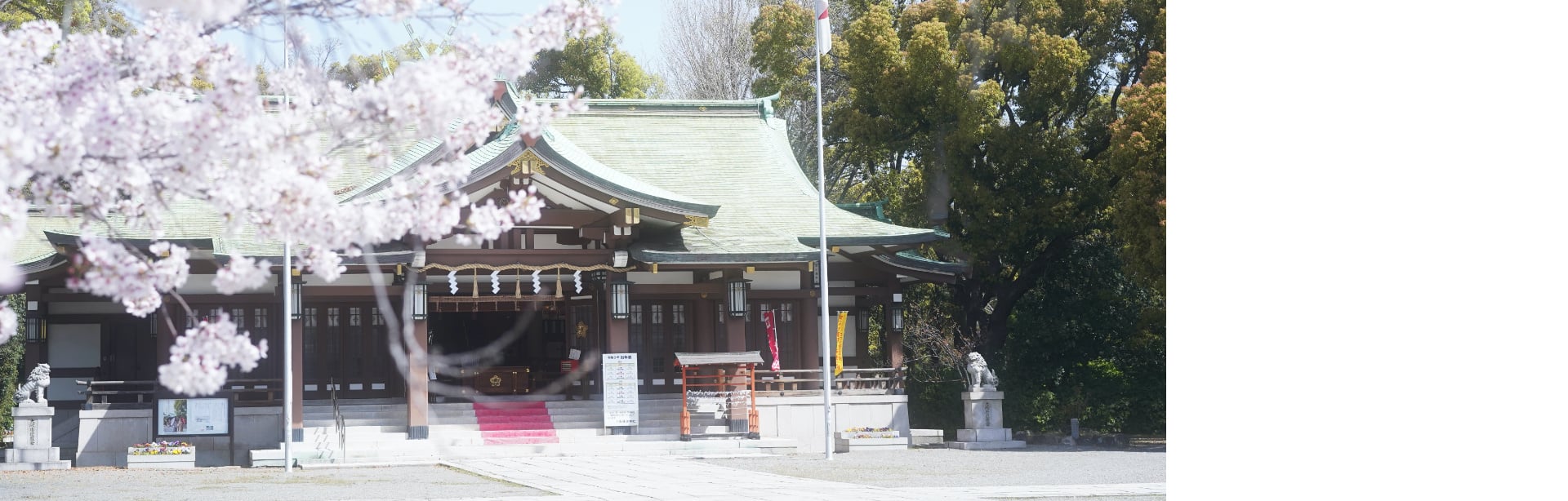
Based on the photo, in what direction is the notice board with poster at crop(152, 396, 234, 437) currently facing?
toward the camera

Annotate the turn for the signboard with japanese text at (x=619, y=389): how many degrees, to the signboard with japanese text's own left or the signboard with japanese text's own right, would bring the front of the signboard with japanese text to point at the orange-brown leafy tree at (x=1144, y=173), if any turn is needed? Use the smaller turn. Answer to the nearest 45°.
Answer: approximately 90° to the signboard with japanese text's own left

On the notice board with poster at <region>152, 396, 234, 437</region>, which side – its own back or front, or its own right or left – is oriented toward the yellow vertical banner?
left

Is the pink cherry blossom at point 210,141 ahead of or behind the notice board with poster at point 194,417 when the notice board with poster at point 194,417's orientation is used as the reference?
ahead

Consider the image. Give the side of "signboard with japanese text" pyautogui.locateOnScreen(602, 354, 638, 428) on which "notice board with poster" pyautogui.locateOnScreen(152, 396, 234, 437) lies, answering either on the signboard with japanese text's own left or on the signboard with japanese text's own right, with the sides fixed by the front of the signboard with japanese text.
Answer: on the signboard with japanese text's own right

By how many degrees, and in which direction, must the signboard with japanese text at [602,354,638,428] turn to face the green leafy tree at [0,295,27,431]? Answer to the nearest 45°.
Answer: approximately 90° to its right

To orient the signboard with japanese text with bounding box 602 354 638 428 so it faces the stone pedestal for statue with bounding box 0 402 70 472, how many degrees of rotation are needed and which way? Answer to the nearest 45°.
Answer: approximately 90° to its right

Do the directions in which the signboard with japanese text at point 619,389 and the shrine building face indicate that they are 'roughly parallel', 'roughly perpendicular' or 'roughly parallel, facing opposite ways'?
roughly parallel

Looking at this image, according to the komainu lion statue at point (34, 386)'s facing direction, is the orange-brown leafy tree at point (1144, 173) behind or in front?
in front

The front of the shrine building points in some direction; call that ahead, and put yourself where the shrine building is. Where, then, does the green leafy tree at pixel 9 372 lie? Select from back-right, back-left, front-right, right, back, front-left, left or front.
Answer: right

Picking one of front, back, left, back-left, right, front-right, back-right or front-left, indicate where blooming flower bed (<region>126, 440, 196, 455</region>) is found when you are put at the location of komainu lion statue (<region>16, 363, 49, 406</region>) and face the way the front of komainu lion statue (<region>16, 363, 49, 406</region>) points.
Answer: front-right

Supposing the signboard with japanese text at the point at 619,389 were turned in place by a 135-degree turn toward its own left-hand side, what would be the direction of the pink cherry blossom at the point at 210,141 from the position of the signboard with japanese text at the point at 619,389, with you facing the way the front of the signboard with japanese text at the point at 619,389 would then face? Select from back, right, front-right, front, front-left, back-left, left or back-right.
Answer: back-right
